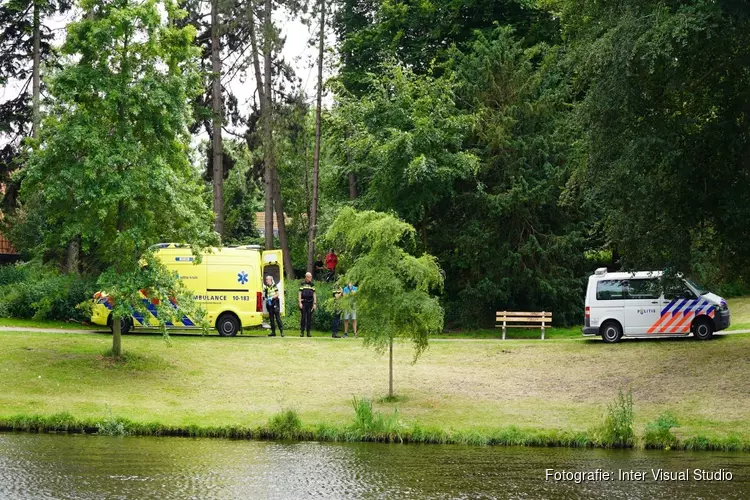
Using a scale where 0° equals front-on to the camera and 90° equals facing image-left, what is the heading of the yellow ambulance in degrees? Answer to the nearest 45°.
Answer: approximately 90°

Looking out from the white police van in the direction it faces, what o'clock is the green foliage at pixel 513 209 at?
The green foliage is roughly at 8 o'clock from the white police van.

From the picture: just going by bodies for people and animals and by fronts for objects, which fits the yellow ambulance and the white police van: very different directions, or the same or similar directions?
very different directions

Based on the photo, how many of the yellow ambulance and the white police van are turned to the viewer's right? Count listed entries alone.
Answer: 1

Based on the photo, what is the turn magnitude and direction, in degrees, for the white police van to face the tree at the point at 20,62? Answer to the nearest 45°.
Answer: approximately 180°

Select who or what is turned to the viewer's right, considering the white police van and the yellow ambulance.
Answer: the white police van

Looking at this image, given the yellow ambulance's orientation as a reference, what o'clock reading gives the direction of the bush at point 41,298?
The bush is roughly at 1 o'clock from the yellow ambulance.

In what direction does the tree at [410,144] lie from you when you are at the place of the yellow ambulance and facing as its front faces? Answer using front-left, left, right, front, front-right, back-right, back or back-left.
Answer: back-right

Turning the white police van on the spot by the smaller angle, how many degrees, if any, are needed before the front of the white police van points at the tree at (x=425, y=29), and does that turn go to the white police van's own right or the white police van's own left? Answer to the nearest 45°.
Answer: approximately 135° to the white police van's own left

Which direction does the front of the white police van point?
to the viewer's right

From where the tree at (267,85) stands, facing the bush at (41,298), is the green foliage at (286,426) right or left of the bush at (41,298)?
left

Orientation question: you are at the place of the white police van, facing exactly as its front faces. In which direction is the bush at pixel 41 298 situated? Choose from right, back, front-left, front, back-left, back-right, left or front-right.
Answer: back
